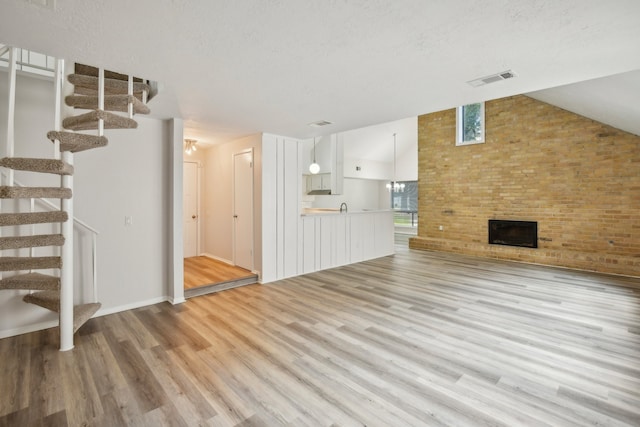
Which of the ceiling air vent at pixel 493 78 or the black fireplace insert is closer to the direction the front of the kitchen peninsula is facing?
the ceiling air vent

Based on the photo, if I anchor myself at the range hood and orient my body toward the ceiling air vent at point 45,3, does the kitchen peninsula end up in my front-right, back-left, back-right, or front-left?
front-left

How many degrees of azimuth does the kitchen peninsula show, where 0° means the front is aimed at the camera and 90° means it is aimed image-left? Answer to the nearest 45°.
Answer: approximately 315°

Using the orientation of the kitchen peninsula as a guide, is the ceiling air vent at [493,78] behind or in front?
in front

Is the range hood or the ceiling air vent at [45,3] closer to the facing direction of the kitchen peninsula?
the ceiling air vent

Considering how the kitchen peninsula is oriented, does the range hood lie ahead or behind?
behind

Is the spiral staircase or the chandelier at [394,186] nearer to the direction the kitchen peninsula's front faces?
the spiral staircase

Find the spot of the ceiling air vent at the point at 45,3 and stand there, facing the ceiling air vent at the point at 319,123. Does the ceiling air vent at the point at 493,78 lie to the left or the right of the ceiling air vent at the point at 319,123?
right

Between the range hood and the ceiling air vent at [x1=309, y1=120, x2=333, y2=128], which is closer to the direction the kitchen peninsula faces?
the ceiling air vent

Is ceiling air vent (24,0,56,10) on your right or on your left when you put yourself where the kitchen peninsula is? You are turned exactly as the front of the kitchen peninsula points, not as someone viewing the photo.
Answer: on your right

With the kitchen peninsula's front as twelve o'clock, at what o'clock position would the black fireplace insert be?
The black fireplace insert is roughly at 10 o'clock from the kitchen peninsula.

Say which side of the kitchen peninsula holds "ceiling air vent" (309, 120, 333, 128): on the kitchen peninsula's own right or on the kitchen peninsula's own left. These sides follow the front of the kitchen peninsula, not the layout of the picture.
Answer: on the kitchen peninsula's own right
